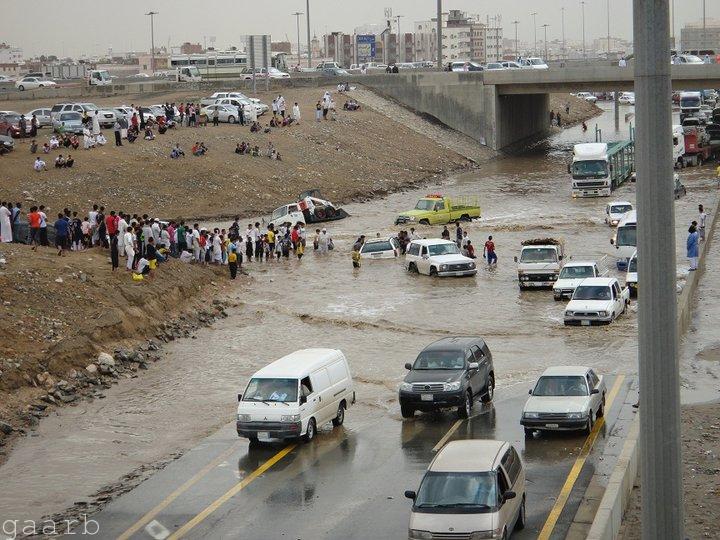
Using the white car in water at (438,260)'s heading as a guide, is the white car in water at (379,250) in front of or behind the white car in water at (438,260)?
behind

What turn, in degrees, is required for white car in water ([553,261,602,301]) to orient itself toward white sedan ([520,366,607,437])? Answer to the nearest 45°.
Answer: approximately 45° to its left

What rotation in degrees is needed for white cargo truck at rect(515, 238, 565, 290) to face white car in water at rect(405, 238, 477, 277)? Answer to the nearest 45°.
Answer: approximately 135° to its right

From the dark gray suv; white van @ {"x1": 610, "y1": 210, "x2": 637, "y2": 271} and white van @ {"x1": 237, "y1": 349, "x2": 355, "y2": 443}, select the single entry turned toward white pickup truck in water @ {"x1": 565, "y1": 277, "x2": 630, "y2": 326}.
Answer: white van @ {"x1": 610, "y1": 210, "x2": 637, "y2": 271}

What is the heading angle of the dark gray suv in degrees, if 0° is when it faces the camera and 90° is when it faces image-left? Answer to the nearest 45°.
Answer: approximately 45°
